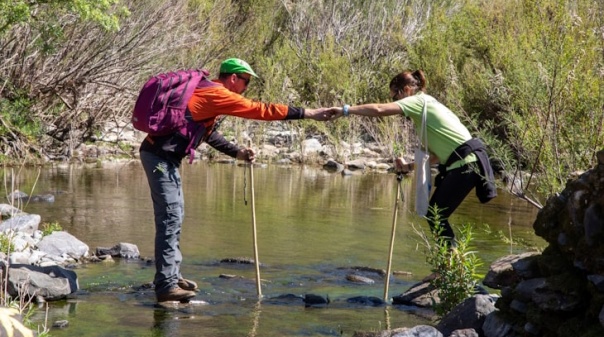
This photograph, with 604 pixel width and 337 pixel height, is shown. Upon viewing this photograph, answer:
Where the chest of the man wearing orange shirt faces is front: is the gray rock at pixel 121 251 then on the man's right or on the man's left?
on the man's left

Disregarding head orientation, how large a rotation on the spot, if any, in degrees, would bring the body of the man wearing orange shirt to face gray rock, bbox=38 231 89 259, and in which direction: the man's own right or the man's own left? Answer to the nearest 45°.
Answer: approximately 135° to the man's own left

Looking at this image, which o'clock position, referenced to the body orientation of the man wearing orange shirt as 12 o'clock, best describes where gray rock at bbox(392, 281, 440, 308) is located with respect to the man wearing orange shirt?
The gray rock is roughly at 12 o'clock from the man wearing orange shirt.

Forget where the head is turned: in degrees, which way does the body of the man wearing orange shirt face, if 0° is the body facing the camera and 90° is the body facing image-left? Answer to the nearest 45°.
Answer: approximately 270°

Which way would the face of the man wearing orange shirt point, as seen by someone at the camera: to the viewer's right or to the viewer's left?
to the viewer's right

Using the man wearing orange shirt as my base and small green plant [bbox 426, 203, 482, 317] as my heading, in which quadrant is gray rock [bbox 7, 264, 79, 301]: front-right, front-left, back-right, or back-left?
back-right

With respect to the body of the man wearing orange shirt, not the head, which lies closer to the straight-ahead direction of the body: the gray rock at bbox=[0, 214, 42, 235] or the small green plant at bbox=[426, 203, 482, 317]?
the small green plant
